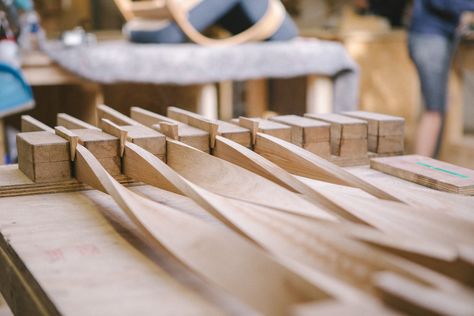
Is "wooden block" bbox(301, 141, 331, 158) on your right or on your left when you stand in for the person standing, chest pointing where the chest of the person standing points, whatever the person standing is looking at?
on your right
